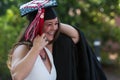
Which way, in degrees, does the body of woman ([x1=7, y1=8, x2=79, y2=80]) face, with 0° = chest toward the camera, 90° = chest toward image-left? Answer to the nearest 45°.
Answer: approximately 315°
